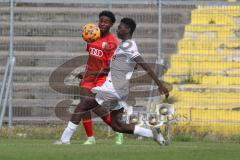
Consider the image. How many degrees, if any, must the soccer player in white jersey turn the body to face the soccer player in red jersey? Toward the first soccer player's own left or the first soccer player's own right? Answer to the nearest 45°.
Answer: approximately 45° to the first soccer player's own right

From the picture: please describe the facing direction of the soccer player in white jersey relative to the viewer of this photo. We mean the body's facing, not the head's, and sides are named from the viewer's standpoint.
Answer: facing to the left of the viewer

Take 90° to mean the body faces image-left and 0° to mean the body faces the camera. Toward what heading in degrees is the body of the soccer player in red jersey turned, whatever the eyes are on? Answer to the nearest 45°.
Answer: approximately 45°
